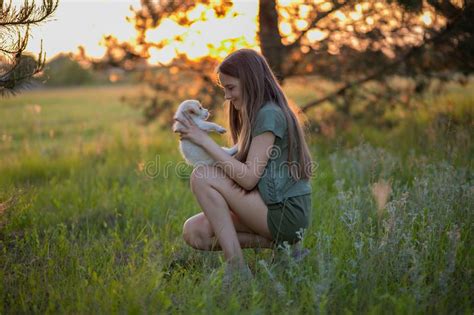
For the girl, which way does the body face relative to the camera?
to the viewer's left

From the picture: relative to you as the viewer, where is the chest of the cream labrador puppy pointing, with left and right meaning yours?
facing to the right of the viewer

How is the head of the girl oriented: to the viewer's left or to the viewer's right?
to the viewer's left

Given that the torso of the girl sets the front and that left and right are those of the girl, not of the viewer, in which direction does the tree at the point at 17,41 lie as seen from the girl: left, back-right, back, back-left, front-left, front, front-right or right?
front

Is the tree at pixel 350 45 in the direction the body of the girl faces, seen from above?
no

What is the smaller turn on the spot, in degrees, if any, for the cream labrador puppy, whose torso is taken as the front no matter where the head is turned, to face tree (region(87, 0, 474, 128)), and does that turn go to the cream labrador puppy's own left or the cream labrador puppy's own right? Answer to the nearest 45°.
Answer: approximately 45° to the cream labrador puppy's own left
